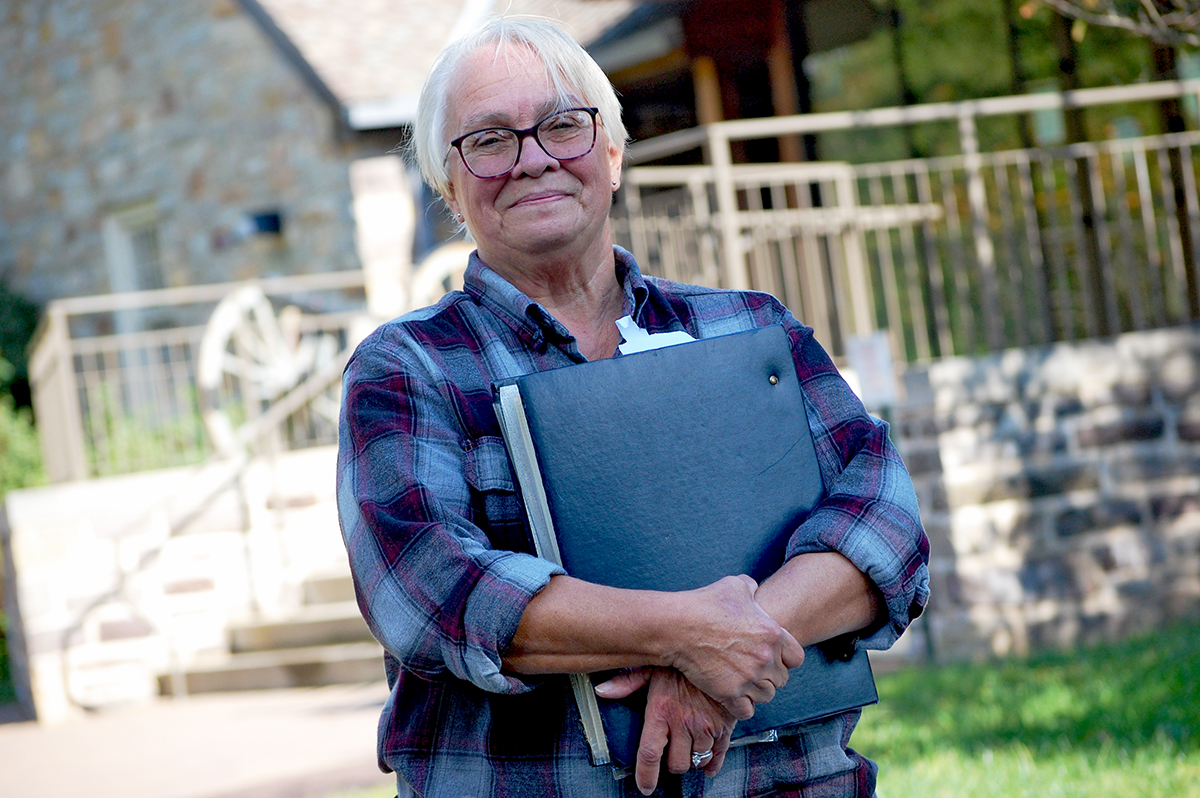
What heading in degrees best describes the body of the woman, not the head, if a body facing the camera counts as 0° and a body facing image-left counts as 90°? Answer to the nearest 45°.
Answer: approximately 0°

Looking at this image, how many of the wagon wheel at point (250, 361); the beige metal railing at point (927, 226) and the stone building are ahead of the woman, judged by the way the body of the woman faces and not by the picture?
0

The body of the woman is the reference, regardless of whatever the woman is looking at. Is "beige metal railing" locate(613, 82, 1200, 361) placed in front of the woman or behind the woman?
behind

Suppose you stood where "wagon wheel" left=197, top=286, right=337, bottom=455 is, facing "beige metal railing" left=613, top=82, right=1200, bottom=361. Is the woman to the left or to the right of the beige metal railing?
right

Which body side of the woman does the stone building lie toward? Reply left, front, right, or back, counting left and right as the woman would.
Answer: back

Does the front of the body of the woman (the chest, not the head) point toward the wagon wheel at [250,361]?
no

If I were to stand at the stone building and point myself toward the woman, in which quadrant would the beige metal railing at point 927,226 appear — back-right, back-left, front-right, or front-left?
front-left

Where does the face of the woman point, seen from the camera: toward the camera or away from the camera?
toward the camera
